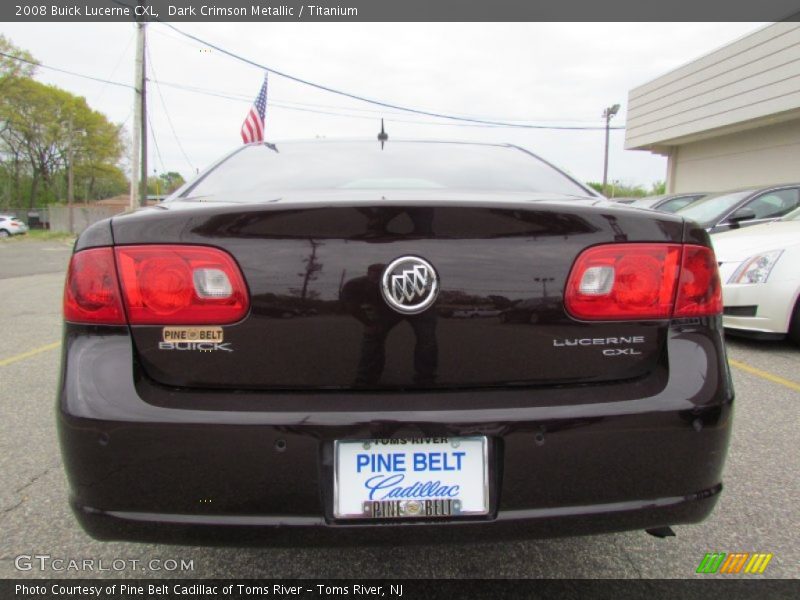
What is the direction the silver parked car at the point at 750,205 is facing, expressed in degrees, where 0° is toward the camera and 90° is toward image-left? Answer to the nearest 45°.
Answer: approximately 45°

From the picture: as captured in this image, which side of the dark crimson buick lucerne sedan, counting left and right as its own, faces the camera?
back

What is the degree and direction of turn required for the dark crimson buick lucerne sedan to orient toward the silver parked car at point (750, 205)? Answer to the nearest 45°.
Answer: approximately 45° to its right

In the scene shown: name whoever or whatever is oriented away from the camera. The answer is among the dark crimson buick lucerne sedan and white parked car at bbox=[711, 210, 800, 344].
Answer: the dark crimson buick lucerne sedan

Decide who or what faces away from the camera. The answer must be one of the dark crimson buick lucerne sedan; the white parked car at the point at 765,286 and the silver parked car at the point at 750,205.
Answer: the dark crimson buick lucerne sedan

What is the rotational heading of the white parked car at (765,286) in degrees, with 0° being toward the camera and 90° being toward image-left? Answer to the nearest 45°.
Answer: approximately 45°
